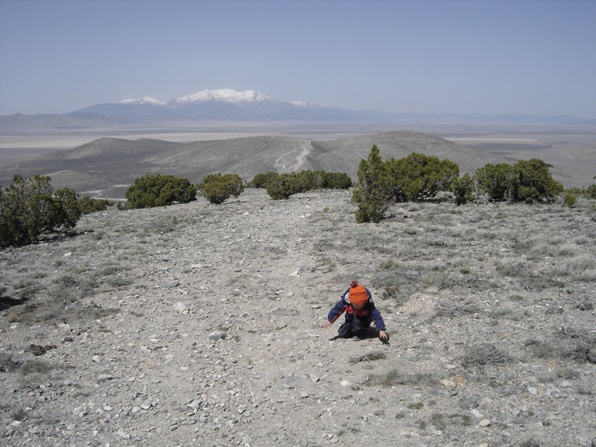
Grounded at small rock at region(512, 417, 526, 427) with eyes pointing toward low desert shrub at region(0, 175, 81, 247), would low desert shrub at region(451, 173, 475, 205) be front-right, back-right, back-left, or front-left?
front-right

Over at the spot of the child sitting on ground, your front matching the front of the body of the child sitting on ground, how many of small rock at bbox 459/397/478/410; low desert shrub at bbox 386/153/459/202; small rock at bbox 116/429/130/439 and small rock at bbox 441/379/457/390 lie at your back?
1

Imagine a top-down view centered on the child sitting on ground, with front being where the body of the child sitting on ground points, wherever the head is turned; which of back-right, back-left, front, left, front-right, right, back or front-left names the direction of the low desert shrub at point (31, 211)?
back-right

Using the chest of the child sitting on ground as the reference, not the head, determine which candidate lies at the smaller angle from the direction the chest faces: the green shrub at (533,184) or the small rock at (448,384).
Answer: the small rock

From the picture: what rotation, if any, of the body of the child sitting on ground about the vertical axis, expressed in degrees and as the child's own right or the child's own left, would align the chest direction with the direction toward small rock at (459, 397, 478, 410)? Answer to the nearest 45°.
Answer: approximately 45° to the child's own left

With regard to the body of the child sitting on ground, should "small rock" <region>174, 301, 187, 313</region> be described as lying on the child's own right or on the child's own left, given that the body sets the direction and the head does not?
on the child's own right

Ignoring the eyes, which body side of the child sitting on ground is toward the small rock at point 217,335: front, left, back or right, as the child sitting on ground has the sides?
right

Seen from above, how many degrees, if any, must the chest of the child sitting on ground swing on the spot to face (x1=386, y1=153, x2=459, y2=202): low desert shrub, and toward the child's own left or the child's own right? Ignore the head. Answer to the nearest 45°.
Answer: approximately 180°

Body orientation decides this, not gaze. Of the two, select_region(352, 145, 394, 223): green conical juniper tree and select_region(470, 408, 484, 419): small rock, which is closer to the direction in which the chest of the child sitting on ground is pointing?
the small rock

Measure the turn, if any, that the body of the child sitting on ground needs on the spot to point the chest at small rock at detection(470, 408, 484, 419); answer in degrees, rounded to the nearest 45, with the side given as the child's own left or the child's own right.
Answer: approximately 45° to the child's own left

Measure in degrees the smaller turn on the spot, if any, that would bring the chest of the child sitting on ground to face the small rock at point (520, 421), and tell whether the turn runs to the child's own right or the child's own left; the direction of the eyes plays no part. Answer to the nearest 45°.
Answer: approximately 45° to the child's own left

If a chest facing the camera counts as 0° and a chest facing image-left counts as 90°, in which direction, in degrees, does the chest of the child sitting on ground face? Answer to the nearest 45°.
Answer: approximately 0°

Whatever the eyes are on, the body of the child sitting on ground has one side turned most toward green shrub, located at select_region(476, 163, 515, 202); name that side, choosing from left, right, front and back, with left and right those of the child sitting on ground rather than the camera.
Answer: back
